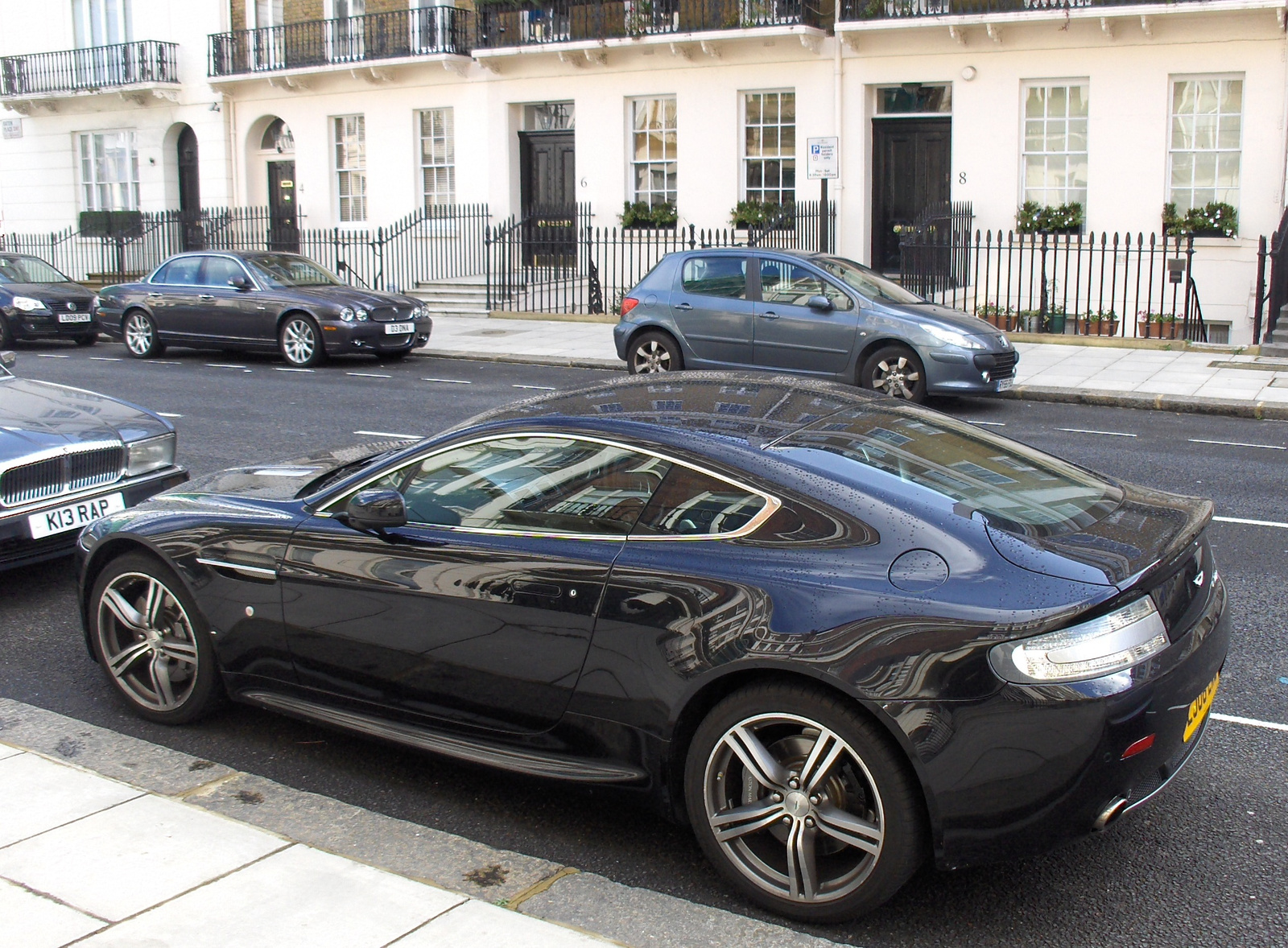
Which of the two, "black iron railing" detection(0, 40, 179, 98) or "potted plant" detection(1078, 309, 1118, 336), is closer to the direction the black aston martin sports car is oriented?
the black iron railing

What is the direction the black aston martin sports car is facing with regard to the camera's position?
facing away from the viewer and to the left of the viewer

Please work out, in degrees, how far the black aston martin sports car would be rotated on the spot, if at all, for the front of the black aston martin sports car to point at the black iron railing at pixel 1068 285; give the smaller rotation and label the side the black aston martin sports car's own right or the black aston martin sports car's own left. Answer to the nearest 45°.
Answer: approximately 45° to the black aston martin sports car's own right

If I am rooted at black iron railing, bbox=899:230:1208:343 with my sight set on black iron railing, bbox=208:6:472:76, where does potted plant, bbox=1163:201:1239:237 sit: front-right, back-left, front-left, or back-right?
back-right

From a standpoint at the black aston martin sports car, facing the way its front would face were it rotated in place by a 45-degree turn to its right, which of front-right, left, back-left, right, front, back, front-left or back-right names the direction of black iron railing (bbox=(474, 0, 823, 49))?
front

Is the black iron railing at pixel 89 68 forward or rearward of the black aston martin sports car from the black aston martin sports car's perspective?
forward

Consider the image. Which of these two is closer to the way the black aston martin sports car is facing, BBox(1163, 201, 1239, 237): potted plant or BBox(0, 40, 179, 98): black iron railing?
the black iron railing
